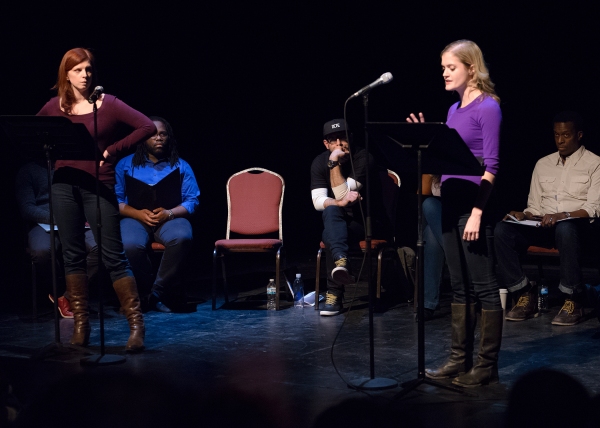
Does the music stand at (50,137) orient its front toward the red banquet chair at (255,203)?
yes

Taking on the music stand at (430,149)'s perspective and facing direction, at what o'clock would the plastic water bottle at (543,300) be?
The plastic water bottle is roughly at 11 o'clock from the music stand.

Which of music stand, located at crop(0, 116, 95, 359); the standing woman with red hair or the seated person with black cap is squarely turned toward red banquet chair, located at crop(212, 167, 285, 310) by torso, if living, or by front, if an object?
the music stand

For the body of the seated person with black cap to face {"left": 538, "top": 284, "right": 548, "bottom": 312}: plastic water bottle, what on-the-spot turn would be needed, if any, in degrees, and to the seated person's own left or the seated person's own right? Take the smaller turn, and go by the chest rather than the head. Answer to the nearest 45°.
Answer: approximately 90° to the seated person's own left

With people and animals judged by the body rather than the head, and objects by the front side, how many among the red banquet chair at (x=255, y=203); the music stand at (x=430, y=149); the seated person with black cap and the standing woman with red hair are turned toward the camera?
3

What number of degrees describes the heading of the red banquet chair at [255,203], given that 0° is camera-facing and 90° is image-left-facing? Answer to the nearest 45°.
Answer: approximately 0°

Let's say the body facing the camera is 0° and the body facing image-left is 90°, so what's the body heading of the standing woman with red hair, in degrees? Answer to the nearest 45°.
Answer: approximately 0°

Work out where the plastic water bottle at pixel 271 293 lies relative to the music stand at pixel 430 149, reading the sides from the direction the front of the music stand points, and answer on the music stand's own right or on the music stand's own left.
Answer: on the music stand's own left
